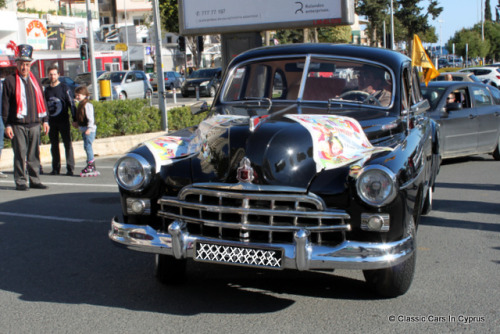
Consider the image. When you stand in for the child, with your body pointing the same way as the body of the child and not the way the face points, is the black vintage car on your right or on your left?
on your left

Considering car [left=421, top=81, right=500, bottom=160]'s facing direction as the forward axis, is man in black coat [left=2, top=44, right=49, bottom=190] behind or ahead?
ahead

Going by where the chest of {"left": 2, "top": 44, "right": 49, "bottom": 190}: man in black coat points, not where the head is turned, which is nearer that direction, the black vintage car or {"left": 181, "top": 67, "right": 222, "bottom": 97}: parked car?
the black vintage car

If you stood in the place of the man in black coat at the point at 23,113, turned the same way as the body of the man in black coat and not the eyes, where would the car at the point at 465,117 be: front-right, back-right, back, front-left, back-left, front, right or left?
left

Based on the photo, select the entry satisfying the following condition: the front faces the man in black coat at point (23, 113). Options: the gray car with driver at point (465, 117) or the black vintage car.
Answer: the gray car with driver

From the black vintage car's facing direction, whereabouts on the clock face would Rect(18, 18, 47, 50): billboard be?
The billboard is roughly at 4 o'clock from the black vintage car.

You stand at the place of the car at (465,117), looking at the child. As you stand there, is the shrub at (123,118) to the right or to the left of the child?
right

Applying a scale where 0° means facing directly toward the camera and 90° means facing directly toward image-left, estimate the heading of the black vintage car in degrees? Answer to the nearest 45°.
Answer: approximately 45°

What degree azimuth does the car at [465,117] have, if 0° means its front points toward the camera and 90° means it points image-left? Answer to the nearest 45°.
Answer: approximately 45°
